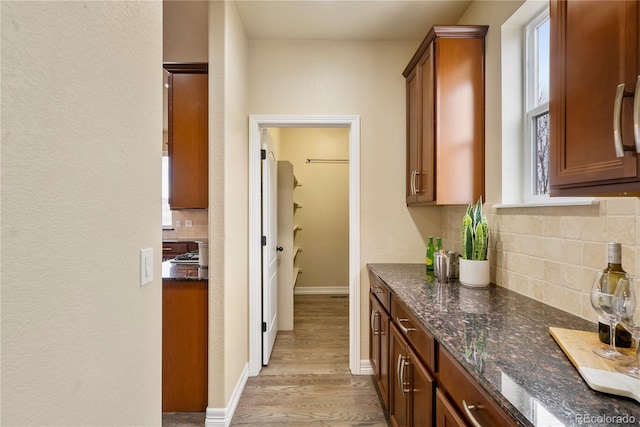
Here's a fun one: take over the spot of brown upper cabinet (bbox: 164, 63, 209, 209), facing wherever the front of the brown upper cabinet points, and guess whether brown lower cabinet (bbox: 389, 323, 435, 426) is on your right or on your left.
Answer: on your left

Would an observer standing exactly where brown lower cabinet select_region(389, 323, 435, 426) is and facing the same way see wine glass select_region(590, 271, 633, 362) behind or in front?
behind

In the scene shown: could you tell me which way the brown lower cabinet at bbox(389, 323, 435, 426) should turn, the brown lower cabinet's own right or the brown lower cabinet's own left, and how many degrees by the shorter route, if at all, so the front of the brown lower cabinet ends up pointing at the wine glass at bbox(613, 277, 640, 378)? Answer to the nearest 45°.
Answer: approximately 135° to the brown lower cabinet's own left

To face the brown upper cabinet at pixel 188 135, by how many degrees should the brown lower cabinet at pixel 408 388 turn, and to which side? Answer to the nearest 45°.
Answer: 0° — it already faces it

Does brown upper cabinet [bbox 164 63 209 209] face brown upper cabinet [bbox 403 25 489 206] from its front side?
no

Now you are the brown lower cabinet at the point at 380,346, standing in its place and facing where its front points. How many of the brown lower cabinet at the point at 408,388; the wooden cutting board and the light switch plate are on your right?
0

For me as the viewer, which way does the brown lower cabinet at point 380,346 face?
facing to the left of the viewer

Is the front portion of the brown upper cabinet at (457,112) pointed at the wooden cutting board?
no

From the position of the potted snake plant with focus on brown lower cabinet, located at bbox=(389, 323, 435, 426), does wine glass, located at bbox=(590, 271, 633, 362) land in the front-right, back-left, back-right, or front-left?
front-left

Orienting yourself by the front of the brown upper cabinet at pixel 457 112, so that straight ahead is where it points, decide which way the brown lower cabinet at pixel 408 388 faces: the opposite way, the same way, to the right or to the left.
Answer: the same way

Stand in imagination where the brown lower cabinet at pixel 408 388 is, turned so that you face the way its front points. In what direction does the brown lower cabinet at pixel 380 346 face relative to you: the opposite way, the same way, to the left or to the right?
the same way

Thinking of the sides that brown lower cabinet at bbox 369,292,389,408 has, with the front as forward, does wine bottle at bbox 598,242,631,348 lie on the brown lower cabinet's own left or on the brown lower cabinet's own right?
on the brown lower cabinet's own left

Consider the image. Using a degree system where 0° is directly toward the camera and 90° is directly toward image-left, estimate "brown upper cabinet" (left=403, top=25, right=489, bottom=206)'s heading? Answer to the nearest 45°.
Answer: approximately 90°

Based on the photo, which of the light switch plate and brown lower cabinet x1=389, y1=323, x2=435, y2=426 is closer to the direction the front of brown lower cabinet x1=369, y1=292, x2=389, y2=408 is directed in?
the light switch plate

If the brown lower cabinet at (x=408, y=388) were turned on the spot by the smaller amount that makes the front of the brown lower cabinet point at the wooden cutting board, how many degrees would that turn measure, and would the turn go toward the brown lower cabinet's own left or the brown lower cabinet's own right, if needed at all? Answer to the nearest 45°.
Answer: approximately 135° to the brown lower cabinet's own left

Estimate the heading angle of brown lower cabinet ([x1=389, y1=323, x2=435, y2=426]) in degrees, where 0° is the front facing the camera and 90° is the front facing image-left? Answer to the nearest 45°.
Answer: approximately 90°

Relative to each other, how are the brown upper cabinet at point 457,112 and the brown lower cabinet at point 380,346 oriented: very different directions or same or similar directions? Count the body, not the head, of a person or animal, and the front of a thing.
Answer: same or similar directions
